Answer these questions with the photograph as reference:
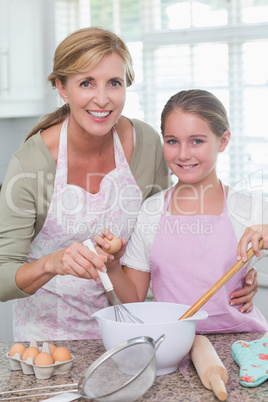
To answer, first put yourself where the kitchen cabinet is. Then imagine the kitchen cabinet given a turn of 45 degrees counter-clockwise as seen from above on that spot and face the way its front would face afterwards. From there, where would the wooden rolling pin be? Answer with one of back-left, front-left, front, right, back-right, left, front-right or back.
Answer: front-right

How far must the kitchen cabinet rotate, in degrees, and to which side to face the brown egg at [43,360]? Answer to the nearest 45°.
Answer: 0° — it already faces it

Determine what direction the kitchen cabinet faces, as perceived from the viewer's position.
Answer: facing the viewer

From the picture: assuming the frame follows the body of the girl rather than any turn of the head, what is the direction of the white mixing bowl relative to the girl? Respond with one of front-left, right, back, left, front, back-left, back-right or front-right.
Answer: front

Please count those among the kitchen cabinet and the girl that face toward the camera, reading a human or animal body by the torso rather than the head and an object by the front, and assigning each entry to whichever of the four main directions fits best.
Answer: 2

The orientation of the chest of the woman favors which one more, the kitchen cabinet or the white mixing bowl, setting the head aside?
the white mixing bowl

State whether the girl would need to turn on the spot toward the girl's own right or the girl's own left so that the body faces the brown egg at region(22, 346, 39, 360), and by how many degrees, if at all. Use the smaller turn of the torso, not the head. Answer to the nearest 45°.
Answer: approximately 45° to the girl's own right

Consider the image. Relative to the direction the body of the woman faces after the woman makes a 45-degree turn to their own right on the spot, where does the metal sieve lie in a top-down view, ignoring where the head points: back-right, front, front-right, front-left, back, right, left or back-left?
front

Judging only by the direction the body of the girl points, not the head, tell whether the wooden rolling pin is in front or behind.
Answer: in front

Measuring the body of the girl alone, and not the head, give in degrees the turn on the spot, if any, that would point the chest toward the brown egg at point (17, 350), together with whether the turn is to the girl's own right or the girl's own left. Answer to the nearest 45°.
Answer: approximately 45° to the girl's own right

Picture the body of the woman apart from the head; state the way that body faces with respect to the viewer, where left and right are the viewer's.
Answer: facing the viewer and to the right of the viewer

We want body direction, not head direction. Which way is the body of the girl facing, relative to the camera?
toward the camera

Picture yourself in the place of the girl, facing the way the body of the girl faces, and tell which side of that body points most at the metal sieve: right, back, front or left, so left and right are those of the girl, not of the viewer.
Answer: front

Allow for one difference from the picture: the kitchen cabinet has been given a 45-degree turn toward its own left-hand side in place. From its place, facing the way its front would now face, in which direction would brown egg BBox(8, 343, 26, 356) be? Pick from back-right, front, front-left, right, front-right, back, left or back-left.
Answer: front-right

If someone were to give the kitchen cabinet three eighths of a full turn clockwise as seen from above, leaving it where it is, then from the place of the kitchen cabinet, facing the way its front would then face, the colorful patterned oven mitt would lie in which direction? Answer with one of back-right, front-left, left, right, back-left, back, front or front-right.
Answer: back-left
